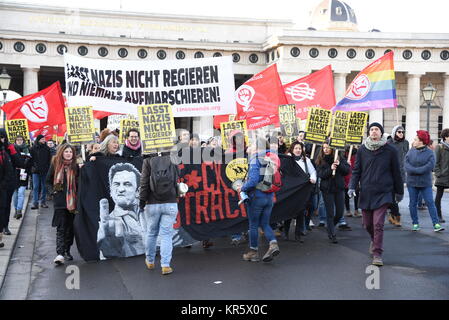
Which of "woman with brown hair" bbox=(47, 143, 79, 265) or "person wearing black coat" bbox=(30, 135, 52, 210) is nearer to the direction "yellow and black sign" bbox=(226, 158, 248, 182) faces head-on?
the woman with brown hair

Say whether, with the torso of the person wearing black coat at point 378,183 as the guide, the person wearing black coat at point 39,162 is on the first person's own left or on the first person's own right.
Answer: on the first person's own right

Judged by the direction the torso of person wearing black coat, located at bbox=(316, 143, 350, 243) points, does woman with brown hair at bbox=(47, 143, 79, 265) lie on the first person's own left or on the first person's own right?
on the first person's own right

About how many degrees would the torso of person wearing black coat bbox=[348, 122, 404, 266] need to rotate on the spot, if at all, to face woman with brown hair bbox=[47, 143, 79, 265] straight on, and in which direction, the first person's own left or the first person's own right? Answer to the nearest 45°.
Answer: approximately 90° to the first person's own right

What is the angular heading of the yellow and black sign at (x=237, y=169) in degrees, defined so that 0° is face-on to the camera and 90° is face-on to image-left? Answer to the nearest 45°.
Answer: approximately 0°

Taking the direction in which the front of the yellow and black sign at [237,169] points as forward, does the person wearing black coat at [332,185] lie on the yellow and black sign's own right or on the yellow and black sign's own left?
on the yellow and black sign's own left

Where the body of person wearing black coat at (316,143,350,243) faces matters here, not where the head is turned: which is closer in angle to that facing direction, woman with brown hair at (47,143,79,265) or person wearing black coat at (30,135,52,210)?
the woman with brown hair

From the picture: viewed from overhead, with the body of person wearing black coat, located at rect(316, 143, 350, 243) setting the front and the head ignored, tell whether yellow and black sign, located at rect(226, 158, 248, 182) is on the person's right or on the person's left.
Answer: on the person's right
